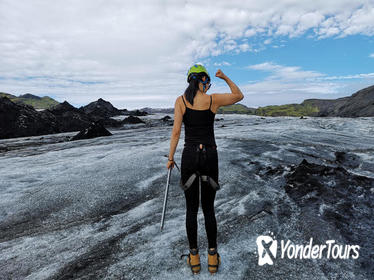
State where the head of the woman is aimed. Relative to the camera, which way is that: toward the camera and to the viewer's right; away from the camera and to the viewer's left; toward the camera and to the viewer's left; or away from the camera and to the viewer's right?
away from the camera and to the viewer's right

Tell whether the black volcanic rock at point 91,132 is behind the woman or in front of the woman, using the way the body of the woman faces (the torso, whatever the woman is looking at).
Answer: in front

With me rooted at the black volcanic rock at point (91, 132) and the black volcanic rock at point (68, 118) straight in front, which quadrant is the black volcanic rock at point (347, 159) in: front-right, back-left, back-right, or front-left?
back-right

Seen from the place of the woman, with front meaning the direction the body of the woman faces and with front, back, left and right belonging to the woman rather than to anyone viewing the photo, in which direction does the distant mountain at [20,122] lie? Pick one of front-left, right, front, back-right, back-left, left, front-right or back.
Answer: front-left

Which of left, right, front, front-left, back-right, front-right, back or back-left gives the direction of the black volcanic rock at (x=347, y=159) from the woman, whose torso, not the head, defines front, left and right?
front-right

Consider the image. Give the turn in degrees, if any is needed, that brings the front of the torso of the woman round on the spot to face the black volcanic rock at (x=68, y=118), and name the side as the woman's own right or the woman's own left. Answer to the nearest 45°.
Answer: approximately 45° to the woman's own left

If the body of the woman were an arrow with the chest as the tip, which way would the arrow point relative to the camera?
away from the camera
